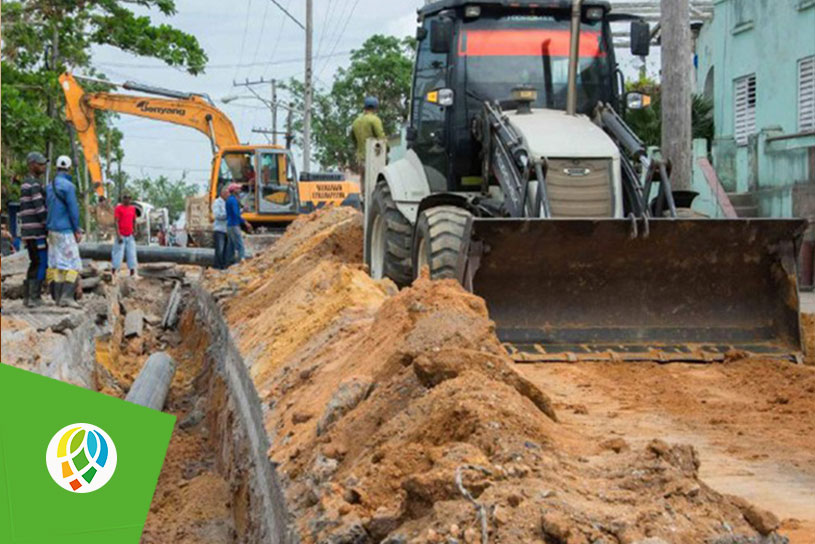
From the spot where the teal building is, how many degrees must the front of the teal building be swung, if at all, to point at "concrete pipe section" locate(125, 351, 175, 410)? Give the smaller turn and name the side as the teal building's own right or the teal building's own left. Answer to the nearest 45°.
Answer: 0° — it already faces it

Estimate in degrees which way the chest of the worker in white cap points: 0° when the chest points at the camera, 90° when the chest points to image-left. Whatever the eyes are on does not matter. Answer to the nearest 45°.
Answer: approximately 225°

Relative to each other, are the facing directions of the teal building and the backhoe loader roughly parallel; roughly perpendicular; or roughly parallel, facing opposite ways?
roughly perpendicular

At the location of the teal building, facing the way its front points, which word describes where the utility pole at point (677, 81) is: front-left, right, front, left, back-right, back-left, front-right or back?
front-left

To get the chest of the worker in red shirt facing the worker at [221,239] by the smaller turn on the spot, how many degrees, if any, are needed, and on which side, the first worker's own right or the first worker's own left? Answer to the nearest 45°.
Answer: approximately 90° to the first worker's own left

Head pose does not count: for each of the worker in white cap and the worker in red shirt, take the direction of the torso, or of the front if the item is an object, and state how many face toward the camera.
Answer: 1

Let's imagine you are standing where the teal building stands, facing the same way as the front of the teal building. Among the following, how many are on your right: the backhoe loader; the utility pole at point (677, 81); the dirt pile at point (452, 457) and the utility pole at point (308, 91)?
1

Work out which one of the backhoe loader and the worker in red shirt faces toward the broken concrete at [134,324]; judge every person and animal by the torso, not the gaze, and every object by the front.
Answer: the worker in red shirt

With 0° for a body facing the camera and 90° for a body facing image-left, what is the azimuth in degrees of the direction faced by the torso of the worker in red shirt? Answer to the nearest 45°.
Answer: approximately 0°

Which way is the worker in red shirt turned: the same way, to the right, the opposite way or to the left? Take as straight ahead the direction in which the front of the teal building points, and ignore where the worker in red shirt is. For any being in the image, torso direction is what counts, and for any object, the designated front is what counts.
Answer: to the left

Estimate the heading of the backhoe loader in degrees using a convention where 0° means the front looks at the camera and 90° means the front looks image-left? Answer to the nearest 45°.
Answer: approximately 315°
